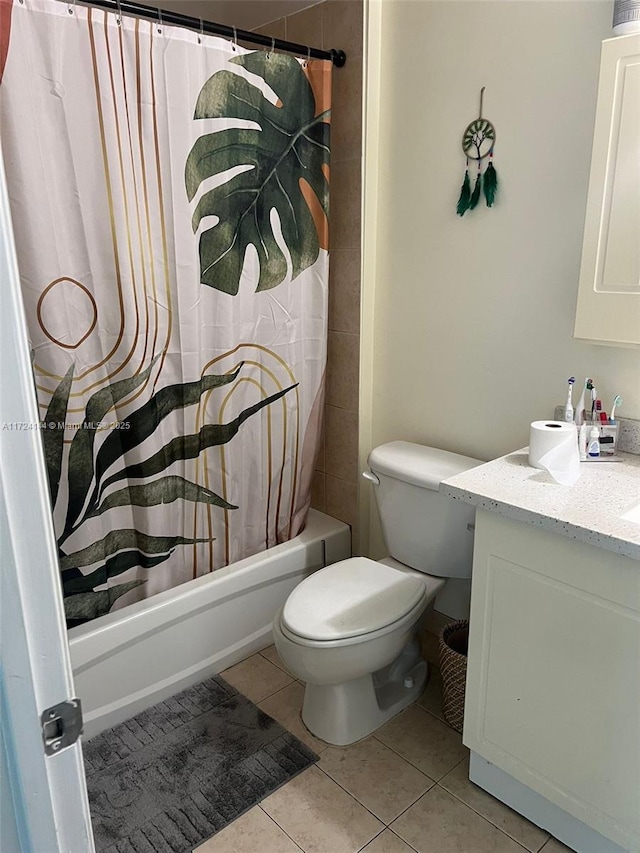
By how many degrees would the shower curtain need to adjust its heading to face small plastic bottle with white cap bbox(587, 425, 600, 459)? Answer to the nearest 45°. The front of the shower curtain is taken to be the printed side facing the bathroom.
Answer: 0° — it already faces it

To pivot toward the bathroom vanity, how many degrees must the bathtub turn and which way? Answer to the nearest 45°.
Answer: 0° — it already faces it

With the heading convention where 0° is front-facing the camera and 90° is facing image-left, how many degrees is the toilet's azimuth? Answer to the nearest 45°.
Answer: approximately 45°

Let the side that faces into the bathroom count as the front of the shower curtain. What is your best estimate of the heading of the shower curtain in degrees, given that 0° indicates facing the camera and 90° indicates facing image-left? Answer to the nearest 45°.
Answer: approximately 315°
